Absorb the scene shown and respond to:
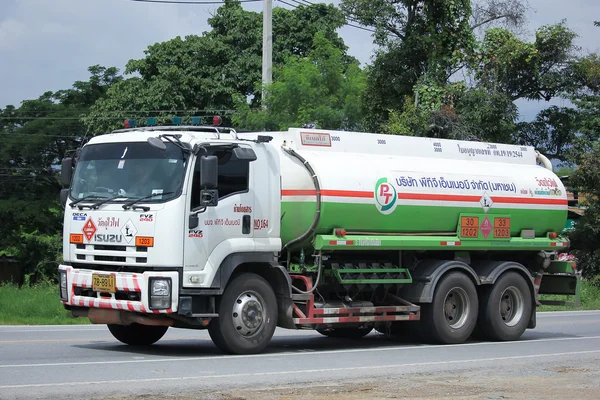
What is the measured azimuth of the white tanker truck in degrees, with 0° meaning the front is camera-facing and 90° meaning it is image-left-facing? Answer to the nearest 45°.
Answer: approximately 45°

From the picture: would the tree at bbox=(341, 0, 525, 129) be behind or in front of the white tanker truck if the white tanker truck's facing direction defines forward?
behind

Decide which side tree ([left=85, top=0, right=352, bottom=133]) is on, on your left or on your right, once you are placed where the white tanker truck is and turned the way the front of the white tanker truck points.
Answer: on your right

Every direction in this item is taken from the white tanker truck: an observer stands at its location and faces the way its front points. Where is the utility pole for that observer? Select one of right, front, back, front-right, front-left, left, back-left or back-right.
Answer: back-right

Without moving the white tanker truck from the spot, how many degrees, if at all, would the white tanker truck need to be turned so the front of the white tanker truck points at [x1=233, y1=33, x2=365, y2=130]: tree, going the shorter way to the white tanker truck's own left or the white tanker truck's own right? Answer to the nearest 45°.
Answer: approximately 135° to the white tanker truck's own right

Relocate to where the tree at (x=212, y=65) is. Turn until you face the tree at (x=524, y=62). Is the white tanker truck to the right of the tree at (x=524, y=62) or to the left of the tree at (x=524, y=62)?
right

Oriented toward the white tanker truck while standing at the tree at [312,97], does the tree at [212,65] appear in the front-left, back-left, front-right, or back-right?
back-right
